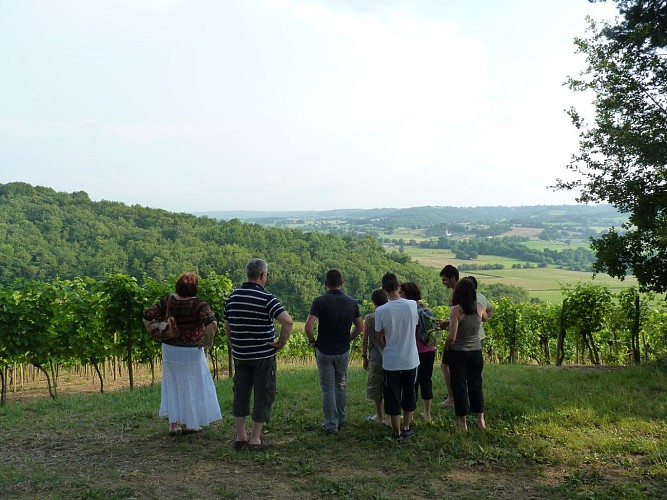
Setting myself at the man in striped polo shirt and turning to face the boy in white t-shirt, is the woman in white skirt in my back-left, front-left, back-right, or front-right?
back-left

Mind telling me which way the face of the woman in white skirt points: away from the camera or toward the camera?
away from the camera

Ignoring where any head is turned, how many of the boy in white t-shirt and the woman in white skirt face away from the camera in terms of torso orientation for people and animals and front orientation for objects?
2

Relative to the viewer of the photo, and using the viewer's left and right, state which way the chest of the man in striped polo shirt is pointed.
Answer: facing away from the viewer and to the right of the viewer

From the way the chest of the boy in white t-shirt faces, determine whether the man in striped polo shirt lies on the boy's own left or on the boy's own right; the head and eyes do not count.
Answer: on the boy's own left

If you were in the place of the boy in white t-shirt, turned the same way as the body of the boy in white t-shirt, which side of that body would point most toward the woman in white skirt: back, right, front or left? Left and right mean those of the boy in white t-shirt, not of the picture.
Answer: left

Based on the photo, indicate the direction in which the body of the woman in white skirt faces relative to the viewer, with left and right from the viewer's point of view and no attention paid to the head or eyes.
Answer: facing away from the viewer

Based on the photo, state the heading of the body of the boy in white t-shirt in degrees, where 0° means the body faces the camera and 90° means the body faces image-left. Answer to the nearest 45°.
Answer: approximately 180°

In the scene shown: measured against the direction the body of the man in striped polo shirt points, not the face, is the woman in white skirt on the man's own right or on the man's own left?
on the man's own left

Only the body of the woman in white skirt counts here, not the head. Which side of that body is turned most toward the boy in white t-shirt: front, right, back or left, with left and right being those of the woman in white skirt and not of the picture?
right

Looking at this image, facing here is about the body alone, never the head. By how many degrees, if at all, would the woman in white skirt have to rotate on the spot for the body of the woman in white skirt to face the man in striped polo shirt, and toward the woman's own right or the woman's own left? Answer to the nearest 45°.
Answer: approximately 135° to the woman's own right
